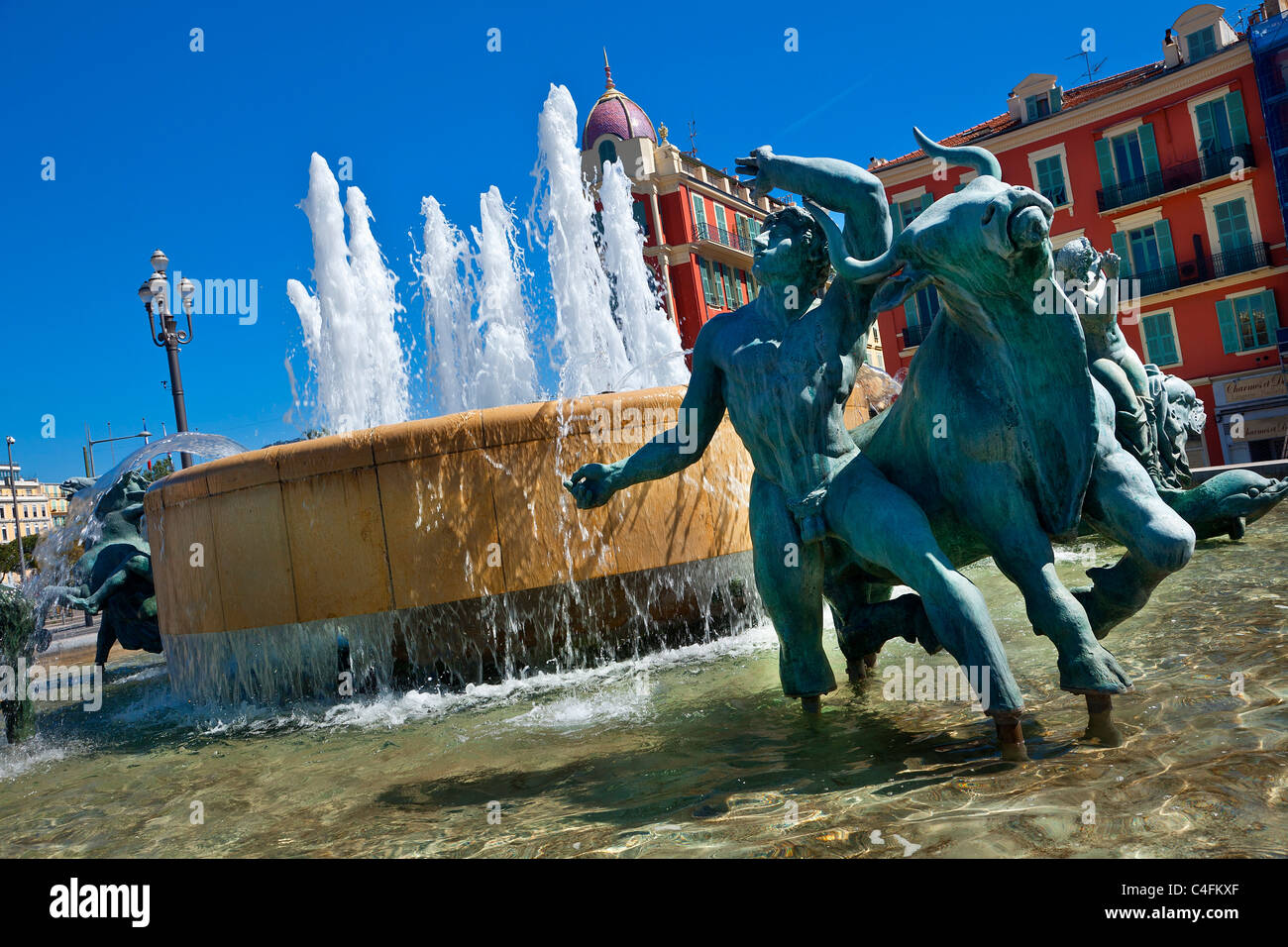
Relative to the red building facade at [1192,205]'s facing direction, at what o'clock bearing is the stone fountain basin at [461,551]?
The stone fountain basin is roughly at 11 o'clock from the red building facade.

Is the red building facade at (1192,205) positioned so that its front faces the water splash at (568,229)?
yes

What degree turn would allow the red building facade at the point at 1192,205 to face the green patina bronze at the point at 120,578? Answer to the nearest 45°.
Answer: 0° — it already faces it

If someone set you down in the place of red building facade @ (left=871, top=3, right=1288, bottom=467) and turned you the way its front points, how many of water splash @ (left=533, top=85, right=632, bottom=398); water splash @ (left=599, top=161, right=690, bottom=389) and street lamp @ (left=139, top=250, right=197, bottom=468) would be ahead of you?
3

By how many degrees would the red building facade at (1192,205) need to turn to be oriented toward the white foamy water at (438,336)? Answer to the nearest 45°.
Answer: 0° — it already faces it

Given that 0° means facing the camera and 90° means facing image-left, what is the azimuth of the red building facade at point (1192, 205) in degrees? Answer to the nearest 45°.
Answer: approximately 45°
